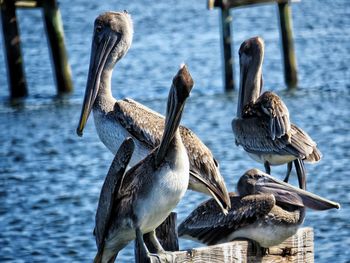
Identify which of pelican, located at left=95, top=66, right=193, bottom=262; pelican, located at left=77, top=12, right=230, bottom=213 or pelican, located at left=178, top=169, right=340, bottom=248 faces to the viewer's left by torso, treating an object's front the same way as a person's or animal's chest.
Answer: pelican, located at left=77, top=12, right=230, bottom=213

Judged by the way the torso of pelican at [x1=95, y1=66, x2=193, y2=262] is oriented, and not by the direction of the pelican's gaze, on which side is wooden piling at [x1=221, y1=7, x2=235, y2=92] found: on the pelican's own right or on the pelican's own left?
on the pelican's own left

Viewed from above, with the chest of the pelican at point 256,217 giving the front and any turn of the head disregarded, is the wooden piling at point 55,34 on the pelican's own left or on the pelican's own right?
on the pelican's own left

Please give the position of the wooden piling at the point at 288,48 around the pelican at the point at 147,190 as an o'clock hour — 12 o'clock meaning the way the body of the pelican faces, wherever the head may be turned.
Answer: The wooden piling is roughly at 8 o'clock from the pelican.

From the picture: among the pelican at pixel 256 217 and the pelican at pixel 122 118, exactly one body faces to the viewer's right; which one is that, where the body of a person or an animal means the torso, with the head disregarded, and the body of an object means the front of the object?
the pelican at pixel 256 217

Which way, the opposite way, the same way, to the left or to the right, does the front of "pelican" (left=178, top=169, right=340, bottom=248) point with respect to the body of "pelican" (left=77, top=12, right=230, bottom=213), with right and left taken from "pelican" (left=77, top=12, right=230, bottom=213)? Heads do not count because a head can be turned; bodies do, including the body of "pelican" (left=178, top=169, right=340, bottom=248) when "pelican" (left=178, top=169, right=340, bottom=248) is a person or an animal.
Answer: the opposite way

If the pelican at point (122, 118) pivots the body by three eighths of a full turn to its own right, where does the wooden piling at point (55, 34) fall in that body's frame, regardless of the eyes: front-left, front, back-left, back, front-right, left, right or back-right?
front-left

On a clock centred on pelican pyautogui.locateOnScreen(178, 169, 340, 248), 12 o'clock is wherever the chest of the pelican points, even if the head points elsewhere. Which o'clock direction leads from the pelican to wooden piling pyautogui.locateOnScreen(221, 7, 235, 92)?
The wooden piling is roughly at 9 o'clock from the pelican.

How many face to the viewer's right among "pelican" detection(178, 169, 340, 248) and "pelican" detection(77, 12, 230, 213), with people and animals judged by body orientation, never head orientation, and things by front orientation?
1

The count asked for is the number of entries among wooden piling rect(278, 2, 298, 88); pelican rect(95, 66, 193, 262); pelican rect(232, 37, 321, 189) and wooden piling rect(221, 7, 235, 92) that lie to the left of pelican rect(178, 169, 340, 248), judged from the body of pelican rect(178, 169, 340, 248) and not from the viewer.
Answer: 3

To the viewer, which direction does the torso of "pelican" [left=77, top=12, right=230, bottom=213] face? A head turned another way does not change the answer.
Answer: to the viewer's left

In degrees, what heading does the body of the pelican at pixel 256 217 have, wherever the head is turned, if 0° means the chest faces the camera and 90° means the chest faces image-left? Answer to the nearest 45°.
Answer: approximately 270°

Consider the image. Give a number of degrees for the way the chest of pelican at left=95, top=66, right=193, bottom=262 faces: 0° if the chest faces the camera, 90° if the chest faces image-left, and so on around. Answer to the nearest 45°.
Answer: approximately 315°
